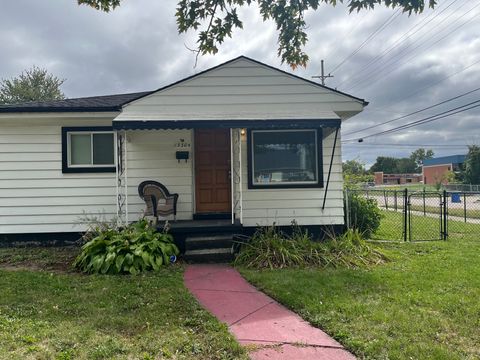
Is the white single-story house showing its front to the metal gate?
no

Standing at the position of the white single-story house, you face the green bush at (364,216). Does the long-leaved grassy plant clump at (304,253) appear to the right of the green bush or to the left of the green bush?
right

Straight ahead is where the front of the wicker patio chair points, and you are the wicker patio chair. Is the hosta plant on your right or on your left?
on your right

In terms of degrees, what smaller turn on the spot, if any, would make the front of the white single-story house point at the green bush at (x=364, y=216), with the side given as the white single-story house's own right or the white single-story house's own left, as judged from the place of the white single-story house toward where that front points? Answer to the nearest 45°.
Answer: approximately 90° to the white single-story house's own left

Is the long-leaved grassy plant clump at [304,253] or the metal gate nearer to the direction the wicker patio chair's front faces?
the long-leaved grassy plant clump

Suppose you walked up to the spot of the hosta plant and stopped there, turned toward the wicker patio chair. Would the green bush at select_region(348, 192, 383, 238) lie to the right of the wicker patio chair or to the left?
right

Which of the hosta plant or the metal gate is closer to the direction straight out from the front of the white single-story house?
the hosta plant

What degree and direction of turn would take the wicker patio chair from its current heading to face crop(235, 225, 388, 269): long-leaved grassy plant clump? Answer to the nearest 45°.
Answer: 0° — it already faces it

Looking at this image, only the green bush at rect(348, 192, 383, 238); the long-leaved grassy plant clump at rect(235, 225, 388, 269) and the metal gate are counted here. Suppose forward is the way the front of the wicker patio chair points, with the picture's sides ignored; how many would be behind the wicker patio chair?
0

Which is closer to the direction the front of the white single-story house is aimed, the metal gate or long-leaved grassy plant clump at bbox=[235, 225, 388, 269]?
the long-leaved grassy plant clump

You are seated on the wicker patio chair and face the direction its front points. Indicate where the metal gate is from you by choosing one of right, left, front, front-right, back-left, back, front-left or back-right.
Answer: front-left

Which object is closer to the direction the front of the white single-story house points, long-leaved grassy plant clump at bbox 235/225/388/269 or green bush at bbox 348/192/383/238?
the long-leaved grassy plant clump

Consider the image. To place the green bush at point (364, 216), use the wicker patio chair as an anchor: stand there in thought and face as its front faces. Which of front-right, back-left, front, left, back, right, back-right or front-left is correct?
front-left

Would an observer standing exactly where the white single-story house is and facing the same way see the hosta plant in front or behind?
in front

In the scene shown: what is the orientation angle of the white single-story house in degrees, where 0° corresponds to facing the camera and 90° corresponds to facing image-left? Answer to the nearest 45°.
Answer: approximately 0°

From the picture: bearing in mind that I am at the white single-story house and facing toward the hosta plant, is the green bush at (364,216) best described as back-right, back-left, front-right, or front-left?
back-left

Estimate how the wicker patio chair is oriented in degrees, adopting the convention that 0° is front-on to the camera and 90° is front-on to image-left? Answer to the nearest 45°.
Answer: approximately 315°
